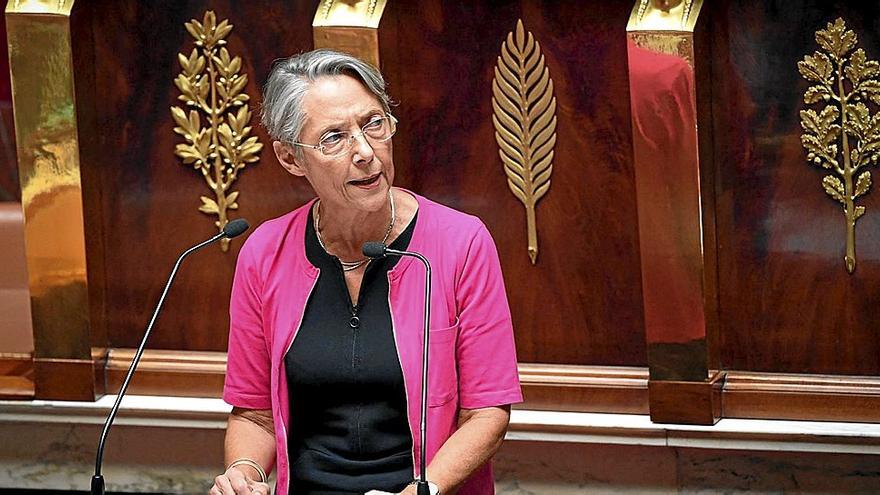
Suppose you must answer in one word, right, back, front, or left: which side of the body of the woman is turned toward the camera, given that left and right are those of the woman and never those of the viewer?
front

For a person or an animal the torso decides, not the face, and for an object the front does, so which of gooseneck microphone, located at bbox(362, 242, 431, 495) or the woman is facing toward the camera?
the woman
